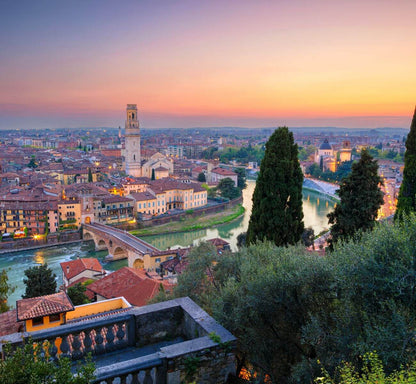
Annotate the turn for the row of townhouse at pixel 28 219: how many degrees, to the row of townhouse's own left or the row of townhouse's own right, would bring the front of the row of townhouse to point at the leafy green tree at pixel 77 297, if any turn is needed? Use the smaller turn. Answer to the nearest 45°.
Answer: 0° — it already faces it

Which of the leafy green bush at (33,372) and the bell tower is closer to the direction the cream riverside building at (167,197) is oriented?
the leafy green bush

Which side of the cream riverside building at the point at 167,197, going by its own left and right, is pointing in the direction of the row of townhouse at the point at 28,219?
right

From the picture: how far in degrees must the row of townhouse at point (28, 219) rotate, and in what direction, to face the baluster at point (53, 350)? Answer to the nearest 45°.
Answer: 0° — it already faces it

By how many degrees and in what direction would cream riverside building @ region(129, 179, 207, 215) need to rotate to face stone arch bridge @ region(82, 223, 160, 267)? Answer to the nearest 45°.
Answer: approximately 45° to its right

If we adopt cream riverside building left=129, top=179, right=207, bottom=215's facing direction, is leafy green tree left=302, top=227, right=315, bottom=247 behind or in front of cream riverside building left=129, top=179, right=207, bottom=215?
in front

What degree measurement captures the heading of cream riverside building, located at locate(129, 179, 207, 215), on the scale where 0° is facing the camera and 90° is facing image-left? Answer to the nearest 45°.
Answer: approximately 315°

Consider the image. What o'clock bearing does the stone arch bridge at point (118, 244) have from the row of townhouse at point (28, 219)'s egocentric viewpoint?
The stone arch bridge is roughly at 11 o'clock from the row of townhouse.

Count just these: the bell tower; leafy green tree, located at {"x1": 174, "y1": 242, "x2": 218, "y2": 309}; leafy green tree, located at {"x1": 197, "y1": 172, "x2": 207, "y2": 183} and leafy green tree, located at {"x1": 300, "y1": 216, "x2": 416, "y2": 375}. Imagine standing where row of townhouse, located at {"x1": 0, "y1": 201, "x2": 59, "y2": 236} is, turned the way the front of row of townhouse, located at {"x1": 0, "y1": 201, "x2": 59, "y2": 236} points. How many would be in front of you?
2

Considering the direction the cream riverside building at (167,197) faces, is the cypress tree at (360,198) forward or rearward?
forward
